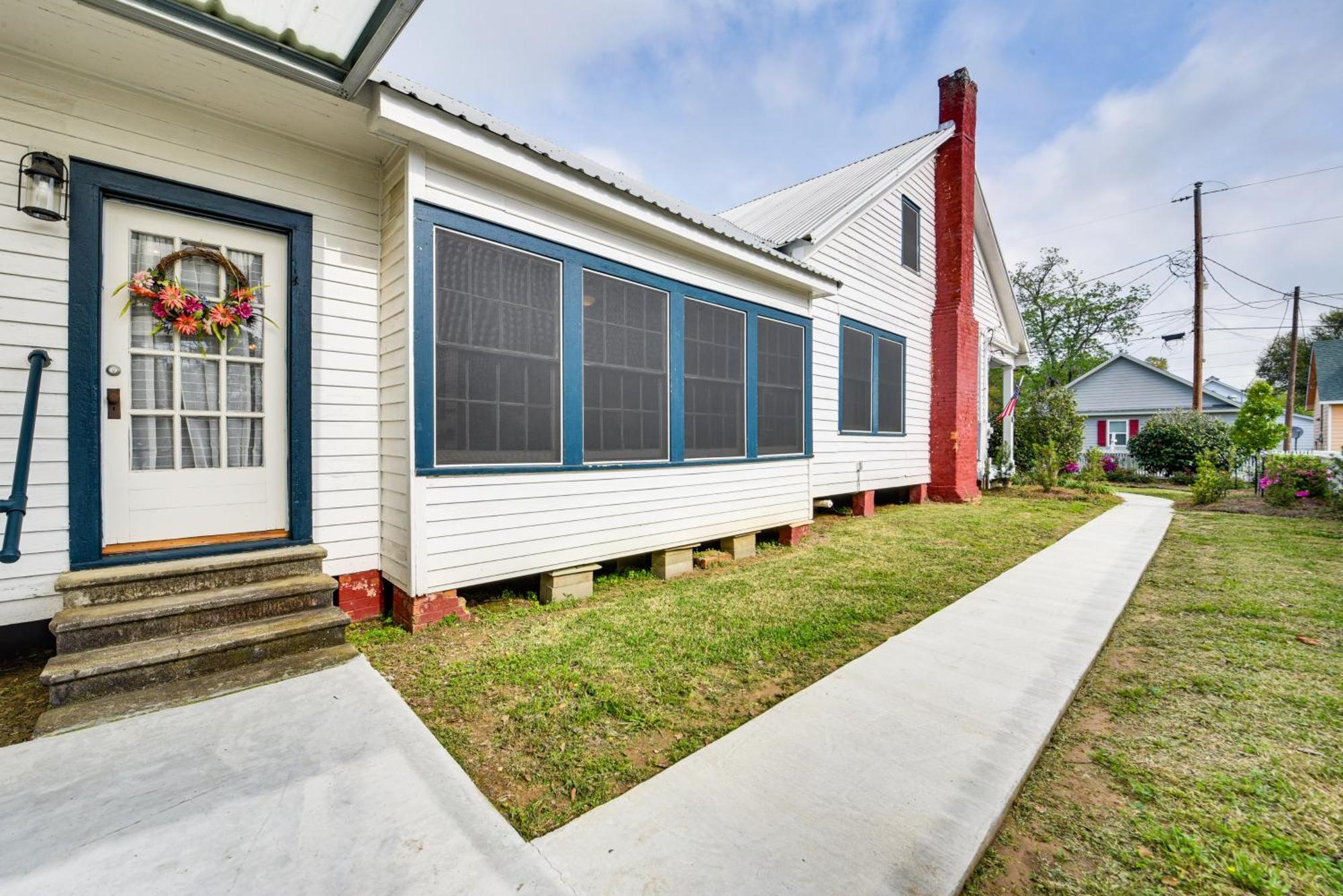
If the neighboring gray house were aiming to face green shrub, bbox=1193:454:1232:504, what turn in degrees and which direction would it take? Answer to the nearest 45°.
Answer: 0° — it already faces it

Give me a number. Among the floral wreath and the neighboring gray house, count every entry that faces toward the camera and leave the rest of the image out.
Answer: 2

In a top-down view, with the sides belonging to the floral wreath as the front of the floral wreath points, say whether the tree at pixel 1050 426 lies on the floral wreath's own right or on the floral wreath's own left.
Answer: on the floral wreath's own left

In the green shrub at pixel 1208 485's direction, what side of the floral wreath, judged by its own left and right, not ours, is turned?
left

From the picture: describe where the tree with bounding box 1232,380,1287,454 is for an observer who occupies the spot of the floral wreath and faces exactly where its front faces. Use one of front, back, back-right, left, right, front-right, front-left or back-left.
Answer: left

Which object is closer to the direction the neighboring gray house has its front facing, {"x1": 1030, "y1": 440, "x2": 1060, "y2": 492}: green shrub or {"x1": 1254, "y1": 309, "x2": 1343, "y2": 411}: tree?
the green shrub

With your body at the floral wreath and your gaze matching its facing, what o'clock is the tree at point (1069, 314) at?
The tree is roughly at 9 o'clock from the floral wreath.

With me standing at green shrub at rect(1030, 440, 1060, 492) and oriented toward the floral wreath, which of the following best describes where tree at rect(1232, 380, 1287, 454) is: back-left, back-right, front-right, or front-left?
back-left

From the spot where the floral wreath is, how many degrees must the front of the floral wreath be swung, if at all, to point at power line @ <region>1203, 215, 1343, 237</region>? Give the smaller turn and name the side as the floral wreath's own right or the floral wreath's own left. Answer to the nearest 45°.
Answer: approximately 90° to the floral wreath's own left

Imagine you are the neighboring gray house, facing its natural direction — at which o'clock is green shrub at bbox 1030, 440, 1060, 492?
The green shrub is roughly at 12 o'clock from the neighboring gray house.

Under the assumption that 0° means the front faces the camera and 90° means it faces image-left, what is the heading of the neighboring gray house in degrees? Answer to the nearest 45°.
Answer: approximately 0°
